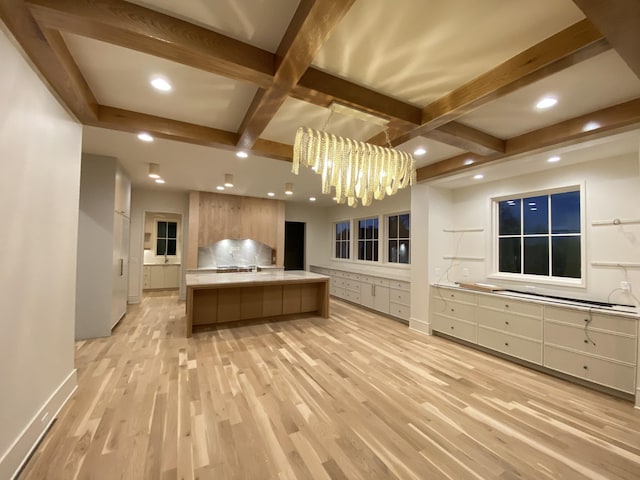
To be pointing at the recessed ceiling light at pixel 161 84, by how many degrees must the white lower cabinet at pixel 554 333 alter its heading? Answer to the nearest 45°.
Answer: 0° — it already faces it

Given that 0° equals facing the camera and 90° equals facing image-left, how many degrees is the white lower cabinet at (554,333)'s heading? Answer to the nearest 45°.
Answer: approximately 45°

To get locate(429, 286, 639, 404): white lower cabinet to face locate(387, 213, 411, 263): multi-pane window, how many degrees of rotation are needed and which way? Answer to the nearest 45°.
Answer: approximately 90° to its right

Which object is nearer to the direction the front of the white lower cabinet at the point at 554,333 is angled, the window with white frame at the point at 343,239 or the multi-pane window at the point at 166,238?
the multi-pane window

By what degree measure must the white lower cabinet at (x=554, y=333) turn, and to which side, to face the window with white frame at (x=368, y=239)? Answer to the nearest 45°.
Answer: approximately 90° to its right

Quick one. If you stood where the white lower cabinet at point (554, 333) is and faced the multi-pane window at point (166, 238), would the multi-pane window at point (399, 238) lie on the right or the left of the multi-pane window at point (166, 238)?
right

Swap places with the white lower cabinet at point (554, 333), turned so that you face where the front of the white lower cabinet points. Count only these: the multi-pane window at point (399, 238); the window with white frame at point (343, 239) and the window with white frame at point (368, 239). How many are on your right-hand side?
3

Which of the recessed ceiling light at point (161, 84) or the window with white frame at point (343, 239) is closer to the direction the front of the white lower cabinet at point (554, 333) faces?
the recessed ceiling light
